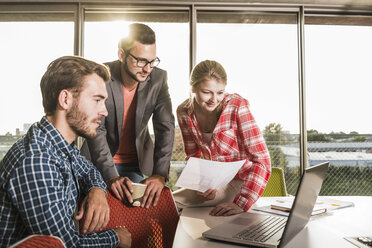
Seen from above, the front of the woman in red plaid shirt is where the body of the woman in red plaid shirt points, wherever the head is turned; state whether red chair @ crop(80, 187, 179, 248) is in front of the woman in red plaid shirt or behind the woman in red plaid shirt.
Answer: in front

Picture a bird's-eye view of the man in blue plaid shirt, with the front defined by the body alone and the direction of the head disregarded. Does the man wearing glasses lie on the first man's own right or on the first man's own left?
on the first man's own left

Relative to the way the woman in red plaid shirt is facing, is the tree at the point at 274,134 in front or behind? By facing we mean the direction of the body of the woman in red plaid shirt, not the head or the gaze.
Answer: behind

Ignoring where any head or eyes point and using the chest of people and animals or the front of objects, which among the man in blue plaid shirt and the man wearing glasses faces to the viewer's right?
the man in blue plaid shirt

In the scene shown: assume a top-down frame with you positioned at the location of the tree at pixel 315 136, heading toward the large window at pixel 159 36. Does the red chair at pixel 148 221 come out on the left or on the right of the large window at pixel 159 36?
left

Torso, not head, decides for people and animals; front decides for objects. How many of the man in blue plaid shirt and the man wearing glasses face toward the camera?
1

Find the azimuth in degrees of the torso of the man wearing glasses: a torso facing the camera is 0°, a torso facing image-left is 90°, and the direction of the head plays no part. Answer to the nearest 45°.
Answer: approximately 0°

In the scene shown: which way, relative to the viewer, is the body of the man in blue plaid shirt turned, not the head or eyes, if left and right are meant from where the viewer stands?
facing to the right of the viewer

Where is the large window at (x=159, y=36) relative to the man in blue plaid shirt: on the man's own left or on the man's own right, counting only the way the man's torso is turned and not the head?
on the man's own left

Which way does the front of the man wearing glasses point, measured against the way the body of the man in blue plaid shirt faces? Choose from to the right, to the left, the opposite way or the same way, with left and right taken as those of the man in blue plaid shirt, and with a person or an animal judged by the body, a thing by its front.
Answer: to the right

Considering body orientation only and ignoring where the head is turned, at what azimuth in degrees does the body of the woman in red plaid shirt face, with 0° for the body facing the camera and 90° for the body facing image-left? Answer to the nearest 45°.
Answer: approximately 45°

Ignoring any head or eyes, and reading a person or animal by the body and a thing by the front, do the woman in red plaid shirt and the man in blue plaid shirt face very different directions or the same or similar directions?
very different directions

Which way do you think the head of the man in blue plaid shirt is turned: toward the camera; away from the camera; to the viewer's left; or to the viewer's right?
to the viewer's right

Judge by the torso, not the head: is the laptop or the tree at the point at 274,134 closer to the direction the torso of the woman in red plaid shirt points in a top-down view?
the laptop
